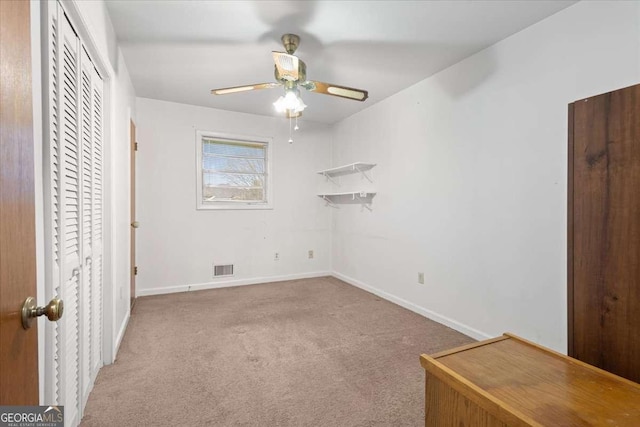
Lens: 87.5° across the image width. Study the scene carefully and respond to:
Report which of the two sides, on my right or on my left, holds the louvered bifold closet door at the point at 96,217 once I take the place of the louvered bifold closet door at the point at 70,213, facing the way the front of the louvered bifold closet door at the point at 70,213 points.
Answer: on my left

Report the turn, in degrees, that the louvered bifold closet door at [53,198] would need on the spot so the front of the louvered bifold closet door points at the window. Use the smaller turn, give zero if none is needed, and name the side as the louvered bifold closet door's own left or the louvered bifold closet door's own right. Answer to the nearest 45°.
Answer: approximately 45° to the louvered bifold closet door's own left

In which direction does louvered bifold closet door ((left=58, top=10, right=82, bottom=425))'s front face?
to the viewer's right

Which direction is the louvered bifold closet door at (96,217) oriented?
to the viewer's right

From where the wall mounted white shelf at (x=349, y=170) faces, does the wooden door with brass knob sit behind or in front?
in front

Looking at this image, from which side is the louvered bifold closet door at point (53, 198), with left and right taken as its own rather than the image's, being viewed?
right

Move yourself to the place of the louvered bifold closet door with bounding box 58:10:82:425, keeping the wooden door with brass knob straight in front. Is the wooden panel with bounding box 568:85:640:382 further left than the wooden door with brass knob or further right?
left

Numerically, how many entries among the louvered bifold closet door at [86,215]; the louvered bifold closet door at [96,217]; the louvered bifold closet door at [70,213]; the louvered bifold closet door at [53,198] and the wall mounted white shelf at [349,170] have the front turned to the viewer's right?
4

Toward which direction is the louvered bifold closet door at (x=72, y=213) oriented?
to the viewer's right

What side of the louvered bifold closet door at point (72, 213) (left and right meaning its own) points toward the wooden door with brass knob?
right

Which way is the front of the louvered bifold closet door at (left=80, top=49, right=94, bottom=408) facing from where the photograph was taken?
facing to the right of the viewer

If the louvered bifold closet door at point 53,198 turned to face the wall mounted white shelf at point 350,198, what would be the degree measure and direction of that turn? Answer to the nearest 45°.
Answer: approximately 45° to its left

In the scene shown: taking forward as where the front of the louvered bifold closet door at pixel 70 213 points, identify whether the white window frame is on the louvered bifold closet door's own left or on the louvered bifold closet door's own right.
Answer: on the louvered bifold closet door's own left

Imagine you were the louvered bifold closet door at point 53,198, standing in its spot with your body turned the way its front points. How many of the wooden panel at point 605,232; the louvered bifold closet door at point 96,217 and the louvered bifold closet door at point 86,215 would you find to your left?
2

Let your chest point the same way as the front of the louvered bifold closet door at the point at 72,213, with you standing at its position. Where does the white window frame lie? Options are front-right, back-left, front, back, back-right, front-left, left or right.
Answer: front-left
